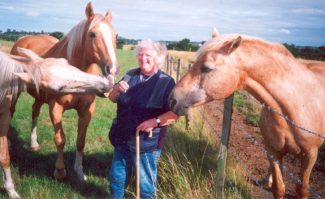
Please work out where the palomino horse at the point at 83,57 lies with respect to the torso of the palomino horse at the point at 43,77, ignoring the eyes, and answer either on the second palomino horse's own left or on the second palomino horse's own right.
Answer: on the second palomino horse's own left

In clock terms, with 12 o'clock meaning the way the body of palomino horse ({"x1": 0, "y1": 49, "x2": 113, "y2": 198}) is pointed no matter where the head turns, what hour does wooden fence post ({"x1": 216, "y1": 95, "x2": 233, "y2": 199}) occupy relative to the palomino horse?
The wooden fence post is roughly at 1 o'clock from the palomino horse.

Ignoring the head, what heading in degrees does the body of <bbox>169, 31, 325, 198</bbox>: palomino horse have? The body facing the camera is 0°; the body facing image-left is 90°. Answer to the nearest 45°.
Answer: approximately 45°

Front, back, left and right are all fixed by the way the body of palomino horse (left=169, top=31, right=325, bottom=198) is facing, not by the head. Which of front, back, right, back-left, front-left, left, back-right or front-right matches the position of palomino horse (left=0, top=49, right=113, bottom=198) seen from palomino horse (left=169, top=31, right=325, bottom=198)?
front-right

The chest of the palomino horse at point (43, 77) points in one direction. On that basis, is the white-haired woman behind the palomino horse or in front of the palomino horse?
in front

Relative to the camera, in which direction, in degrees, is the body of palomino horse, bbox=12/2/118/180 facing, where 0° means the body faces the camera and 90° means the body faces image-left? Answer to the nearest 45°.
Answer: approximately 315°

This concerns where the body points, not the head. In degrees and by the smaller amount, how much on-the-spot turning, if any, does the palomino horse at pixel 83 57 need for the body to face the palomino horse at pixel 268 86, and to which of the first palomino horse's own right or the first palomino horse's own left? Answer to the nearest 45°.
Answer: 0° — it already faces it

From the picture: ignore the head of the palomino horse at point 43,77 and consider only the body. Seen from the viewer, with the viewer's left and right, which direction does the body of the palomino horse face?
facing to the right of the viewer

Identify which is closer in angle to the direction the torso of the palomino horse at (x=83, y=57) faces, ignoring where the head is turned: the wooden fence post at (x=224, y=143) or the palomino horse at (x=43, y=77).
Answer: the wooden fence post

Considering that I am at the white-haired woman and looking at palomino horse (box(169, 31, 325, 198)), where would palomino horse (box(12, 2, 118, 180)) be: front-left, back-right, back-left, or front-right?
back-left

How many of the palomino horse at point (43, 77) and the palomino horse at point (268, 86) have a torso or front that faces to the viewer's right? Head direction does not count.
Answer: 1
